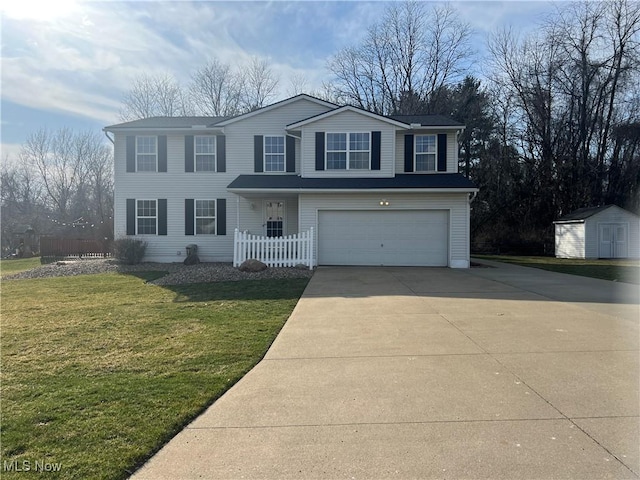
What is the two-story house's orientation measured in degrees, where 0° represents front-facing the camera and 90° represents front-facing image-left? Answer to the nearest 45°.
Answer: approximately 0°

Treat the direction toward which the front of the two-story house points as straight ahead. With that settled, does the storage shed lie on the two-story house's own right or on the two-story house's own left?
on the two-story house's own left

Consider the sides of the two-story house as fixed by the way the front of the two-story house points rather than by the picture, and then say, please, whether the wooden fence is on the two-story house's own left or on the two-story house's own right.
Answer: on the two-story house's own right

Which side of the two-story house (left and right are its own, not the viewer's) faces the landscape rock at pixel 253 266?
front

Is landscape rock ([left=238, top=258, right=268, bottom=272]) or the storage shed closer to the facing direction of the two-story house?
the landscape rock

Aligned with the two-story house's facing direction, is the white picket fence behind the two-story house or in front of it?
in front

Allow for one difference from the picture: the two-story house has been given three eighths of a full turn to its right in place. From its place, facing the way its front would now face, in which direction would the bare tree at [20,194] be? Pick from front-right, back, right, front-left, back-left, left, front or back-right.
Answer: front

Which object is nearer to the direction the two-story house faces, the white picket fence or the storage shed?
the white picket fence
